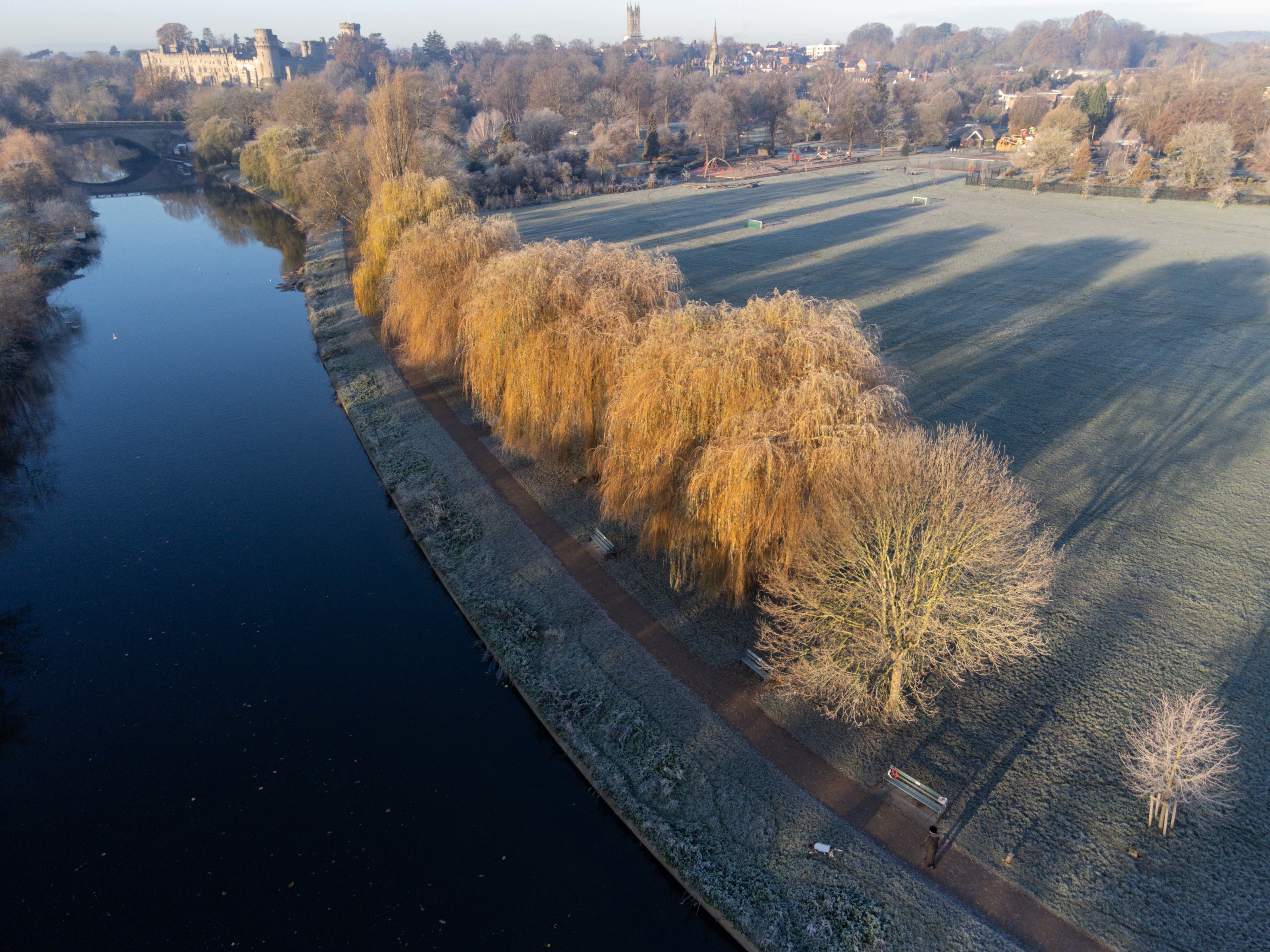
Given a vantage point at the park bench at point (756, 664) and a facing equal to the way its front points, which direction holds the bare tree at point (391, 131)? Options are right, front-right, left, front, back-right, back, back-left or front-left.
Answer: right

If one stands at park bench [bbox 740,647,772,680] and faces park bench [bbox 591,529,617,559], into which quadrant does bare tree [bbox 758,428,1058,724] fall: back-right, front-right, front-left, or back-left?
back-right

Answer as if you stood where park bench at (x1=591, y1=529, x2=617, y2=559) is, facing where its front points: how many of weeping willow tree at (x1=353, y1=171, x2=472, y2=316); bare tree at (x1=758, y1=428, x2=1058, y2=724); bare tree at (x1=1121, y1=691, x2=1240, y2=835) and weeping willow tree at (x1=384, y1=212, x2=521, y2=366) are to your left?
2

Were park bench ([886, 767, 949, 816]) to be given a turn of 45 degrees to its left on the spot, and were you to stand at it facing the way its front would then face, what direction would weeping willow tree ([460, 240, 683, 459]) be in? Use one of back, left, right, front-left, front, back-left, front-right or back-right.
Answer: back-right

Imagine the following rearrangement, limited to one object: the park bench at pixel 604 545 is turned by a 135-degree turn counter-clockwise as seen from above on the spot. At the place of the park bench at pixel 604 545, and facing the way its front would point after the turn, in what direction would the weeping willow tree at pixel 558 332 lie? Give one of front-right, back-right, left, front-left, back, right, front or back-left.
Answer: left

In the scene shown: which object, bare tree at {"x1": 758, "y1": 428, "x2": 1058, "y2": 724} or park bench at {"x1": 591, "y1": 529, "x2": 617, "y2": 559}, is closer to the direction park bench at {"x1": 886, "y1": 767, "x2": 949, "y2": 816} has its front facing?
the park bench

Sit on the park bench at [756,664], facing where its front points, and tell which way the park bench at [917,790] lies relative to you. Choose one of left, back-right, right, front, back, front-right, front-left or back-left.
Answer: left

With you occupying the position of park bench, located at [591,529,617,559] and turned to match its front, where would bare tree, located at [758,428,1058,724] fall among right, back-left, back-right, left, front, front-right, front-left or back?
left
